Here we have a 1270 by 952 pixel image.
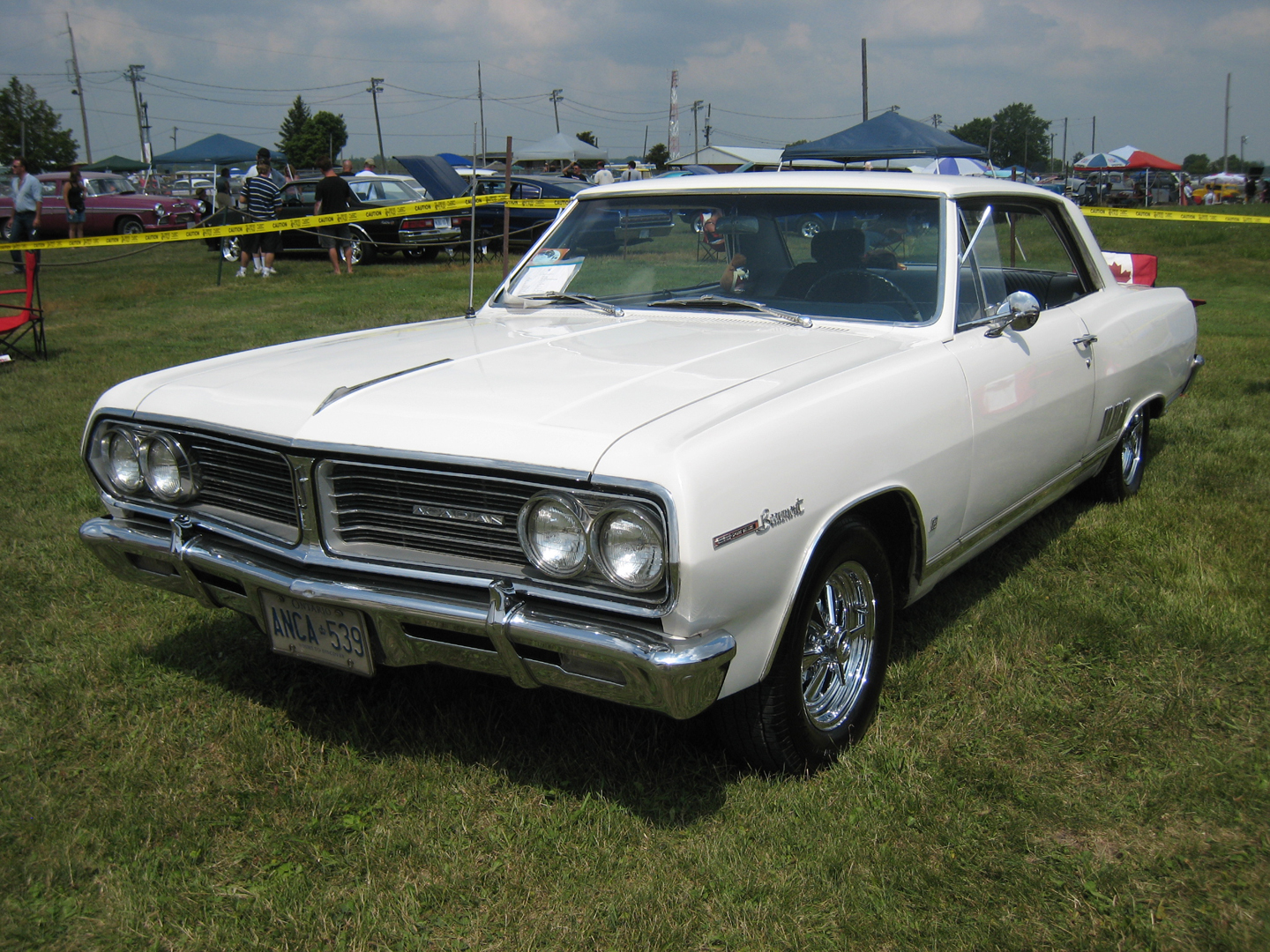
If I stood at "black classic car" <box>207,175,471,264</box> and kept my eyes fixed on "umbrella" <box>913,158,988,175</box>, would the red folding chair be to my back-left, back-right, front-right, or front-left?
back-right

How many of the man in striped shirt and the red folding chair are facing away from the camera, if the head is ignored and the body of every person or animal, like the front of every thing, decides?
1

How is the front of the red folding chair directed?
to the viewer's left

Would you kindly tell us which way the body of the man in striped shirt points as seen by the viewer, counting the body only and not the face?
away from the camera

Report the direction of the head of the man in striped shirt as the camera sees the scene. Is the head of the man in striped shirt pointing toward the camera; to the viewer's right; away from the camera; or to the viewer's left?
away from the camera

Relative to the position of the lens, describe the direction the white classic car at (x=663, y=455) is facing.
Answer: facing the viewer and to the left of the viewer

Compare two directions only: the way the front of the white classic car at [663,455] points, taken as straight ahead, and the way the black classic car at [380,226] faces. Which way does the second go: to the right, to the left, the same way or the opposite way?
to the right

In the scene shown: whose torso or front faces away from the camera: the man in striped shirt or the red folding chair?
the man in striped shirt

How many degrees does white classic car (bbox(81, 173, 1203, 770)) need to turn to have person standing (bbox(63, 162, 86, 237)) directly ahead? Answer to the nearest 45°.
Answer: approximately 90° to its right

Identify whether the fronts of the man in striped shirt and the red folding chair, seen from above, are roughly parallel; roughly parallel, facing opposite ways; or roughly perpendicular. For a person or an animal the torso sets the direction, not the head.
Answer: roughly perpendicular

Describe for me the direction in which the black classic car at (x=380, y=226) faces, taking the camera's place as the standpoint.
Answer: facing away from the viewer and to the left of the viewer

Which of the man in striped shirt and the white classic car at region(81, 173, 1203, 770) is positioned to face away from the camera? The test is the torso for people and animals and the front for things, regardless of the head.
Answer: the man in striped shirt
